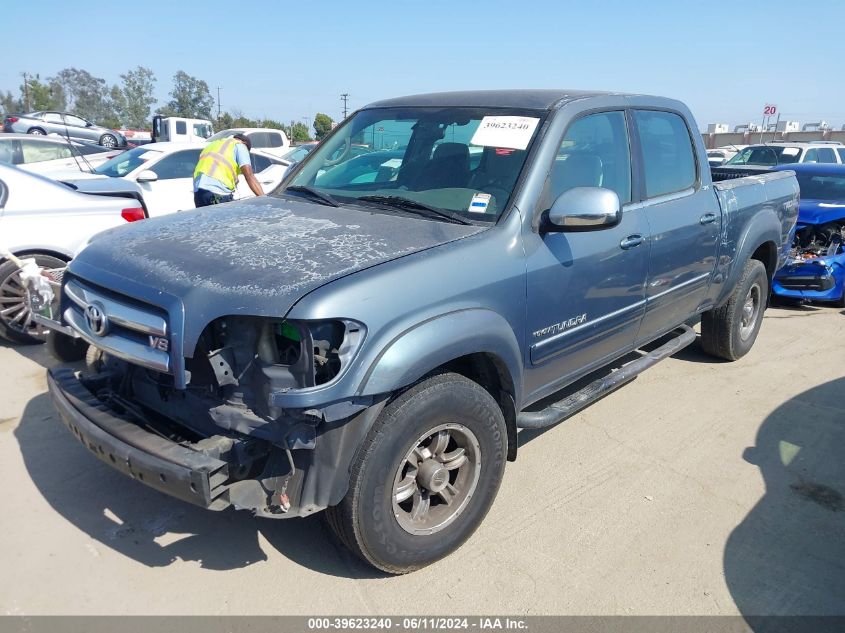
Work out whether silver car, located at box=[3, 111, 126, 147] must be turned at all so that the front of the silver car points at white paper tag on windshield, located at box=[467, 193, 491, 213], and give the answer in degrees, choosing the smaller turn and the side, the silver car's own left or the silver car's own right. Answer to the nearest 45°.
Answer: approximately 90° to the silver car's own right

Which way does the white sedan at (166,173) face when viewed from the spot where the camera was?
facing the viewer and to the left of the viewer

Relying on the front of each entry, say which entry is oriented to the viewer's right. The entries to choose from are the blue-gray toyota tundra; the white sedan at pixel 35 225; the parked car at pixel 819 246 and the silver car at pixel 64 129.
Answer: the silver car

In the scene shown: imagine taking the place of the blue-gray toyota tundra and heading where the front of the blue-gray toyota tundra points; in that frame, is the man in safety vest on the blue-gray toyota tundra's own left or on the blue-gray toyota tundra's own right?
on the blue-gray toyota tundra's own right

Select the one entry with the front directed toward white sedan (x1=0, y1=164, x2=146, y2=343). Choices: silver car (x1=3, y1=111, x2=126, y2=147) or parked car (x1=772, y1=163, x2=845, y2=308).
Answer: the parked car

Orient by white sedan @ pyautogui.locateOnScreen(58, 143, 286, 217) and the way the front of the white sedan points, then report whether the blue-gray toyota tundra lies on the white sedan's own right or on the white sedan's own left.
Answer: on the white sedan's own left

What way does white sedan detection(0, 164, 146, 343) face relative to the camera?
to the viewer's left

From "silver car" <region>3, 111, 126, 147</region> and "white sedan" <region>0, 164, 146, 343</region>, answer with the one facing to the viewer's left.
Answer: the white sedan

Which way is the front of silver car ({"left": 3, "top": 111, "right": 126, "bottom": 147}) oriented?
to the viewer's right
